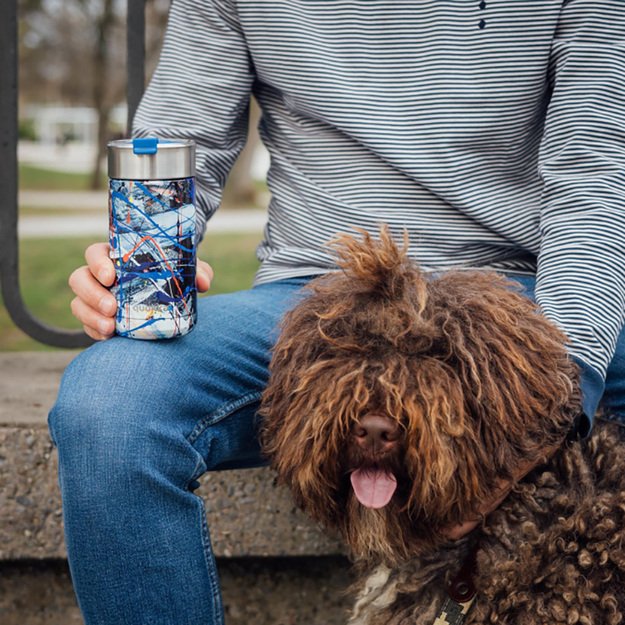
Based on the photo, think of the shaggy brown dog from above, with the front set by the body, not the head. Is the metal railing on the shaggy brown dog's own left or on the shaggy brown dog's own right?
on the shaggy brown dog's own right

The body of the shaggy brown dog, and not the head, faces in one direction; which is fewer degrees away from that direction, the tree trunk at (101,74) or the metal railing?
the metal railing

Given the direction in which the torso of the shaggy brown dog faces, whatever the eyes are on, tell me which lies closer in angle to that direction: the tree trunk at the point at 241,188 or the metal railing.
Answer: the metal railing

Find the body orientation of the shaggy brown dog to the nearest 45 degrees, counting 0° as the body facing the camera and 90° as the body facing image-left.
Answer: approximately 45°

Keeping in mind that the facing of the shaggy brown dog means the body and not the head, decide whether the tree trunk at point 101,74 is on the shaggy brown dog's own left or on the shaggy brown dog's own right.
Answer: on the shaggy brown dog's own right

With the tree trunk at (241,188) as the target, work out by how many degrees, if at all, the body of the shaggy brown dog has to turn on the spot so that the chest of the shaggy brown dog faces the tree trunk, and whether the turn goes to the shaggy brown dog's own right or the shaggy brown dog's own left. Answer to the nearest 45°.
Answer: approximately 135° to the shaggy brown dog's own right

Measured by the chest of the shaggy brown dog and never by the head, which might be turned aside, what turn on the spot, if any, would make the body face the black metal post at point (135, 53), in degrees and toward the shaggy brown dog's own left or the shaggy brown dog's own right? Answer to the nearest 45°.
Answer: approximately 90° to the shaggy brown dog's own right
